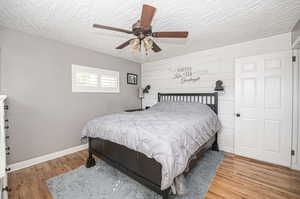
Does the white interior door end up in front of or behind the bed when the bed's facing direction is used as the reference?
behind

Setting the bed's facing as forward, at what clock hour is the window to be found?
The window is roughly at 3 o'clock from the bed.

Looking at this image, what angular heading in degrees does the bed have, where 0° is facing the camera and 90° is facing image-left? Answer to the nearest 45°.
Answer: approximately 45°

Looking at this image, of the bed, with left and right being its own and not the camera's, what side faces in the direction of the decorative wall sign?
back
